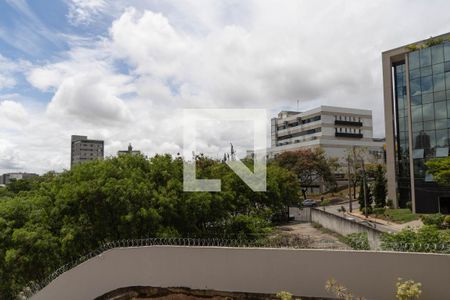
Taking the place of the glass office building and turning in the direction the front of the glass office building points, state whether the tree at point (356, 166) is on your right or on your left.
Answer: on your right

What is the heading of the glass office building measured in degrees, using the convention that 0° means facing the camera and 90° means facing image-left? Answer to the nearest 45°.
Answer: approximately 45°

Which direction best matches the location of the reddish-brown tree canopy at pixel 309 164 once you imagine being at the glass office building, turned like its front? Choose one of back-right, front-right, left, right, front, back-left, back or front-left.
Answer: right

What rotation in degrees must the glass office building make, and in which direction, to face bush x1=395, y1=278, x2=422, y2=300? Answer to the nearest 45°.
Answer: approximately 45° to its left

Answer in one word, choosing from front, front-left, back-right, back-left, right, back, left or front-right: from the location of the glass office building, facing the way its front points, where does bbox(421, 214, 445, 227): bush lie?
front-left

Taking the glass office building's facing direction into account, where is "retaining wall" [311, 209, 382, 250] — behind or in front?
in front

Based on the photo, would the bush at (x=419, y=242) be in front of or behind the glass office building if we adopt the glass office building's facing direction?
in front

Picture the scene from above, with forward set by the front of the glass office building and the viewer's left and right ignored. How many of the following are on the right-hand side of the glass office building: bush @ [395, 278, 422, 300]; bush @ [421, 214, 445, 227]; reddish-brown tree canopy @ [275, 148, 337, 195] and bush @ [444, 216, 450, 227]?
1
